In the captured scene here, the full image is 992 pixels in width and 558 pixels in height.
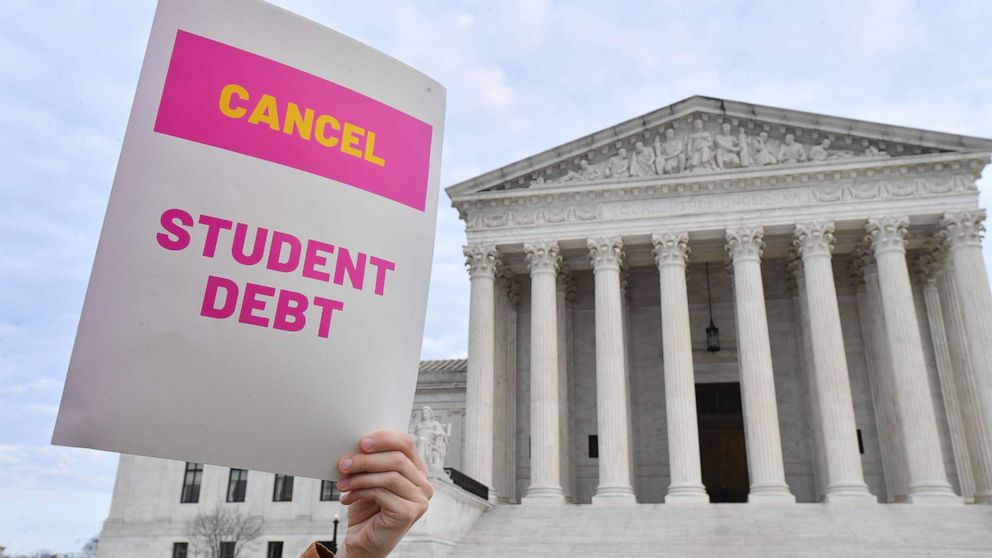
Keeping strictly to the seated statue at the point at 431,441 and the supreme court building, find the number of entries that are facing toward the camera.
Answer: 2

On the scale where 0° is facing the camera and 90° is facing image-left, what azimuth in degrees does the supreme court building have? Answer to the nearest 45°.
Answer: approximately 0°

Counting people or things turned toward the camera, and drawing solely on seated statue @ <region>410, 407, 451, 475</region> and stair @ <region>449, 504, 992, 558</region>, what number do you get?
2

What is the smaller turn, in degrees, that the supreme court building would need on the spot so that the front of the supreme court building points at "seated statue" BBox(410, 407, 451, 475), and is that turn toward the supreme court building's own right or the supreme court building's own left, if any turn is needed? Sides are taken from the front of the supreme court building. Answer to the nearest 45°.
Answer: approximately 45° to the supreme court building's own right

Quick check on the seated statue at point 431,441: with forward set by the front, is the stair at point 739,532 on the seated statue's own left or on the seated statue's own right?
on the seated statue's own left

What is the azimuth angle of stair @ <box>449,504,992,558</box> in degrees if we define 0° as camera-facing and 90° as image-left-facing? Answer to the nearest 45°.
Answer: approximately 0°
